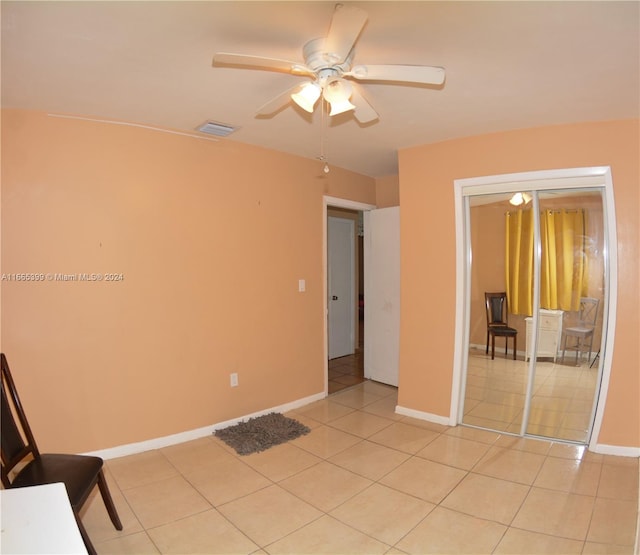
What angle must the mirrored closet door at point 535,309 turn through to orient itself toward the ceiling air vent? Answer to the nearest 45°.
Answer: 0° — it already faces it

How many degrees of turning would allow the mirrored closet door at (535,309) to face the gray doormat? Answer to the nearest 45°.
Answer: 0° — it already faces it

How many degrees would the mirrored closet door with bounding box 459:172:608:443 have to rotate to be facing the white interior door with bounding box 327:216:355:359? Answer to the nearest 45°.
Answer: approximately 90° to its right

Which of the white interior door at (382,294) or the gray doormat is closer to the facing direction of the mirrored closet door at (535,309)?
the gray doormat

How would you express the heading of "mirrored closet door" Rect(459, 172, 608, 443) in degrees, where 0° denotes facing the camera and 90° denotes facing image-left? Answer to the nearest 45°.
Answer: approximately 45°

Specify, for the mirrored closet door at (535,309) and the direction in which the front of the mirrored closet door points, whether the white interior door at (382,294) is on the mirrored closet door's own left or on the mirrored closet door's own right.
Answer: on the mirrored closet door's own right

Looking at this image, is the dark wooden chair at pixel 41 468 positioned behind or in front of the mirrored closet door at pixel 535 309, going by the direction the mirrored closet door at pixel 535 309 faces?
in front

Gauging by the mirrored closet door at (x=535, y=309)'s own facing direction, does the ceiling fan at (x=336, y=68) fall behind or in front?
in front

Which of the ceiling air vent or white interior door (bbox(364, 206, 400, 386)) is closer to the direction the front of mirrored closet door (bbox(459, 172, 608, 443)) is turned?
the ceiling air vent

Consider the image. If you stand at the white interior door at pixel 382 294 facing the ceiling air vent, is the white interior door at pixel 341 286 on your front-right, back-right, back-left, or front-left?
back-right
